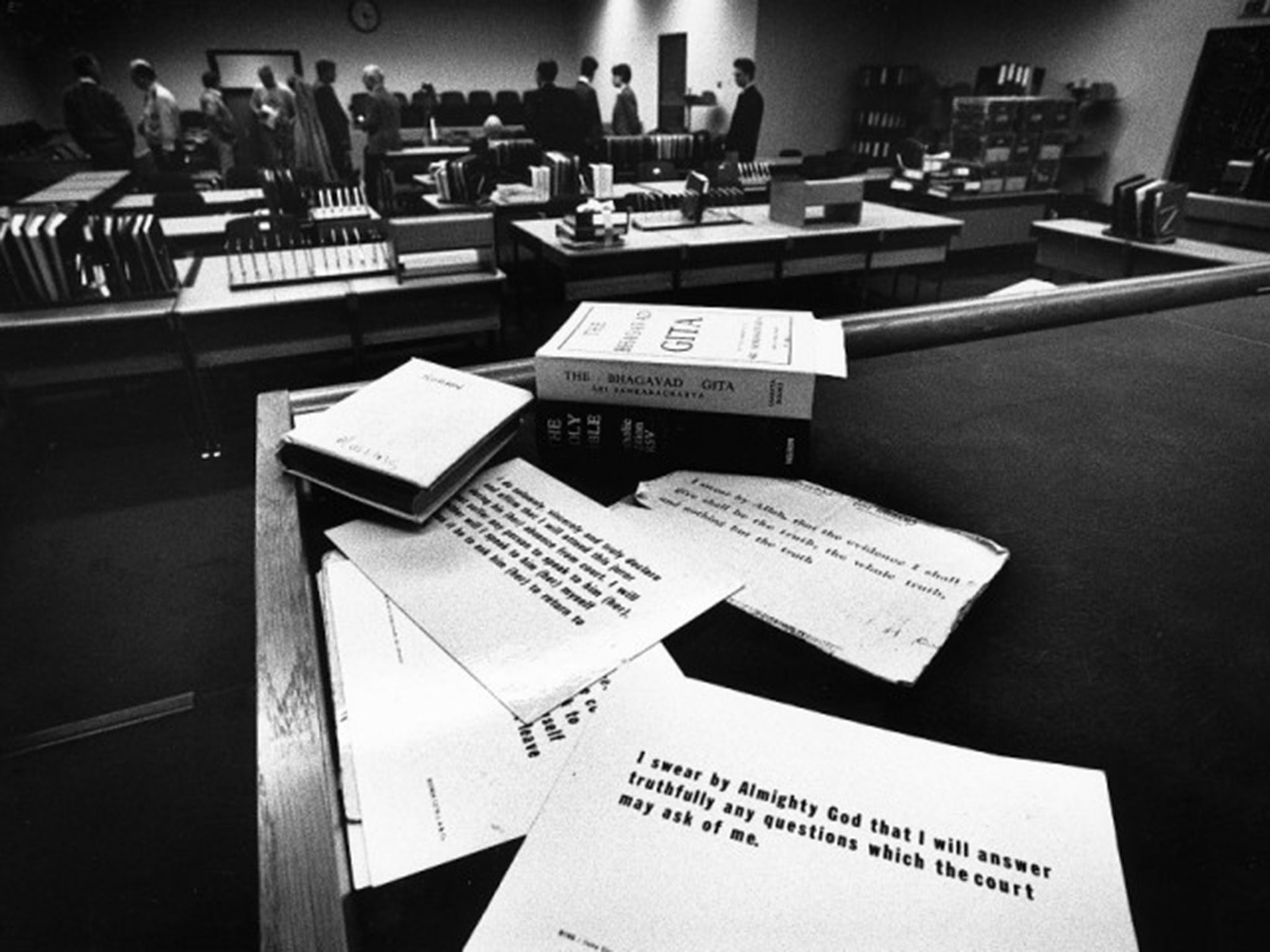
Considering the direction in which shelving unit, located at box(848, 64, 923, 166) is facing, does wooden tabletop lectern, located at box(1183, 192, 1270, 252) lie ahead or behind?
ahead

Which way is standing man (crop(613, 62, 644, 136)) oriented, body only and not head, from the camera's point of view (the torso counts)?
to the viewer's left

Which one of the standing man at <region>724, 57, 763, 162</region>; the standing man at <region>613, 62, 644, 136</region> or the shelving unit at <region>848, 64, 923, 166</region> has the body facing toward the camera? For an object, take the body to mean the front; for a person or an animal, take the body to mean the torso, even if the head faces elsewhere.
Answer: the shelving unit

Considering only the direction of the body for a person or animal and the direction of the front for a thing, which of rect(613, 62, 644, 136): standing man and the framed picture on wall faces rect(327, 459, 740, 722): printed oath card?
the framed picture on wall

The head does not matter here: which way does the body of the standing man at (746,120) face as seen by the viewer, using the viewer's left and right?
facing to the left of the viewer

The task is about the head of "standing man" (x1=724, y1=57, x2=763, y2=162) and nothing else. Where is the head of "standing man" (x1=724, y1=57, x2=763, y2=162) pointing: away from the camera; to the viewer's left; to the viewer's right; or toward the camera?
to the viewer's left

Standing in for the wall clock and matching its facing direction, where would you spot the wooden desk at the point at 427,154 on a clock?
The wooden desk is roughly at 12 o'clock from the wall clock.

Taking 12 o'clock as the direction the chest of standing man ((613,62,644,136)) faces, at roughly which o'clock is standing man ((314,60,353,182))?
standing man ((314,60,353,182)) is roughly at 11 o'clock from standing man ((613,62,644,136)).

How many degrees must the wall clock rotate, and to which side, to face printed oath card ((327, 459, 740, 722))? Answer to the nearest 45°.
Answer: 0° — it already faces it

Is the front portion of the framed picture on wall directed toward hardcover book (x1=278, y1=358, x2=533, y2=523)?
yes

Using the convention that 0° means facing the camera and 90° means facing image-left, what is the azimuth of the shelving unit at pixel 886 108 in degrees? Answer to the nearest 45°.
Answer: approximately 0°

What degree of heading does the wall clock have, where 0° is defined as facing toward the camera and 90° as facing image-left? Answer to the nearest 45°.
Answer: approximately 0°
